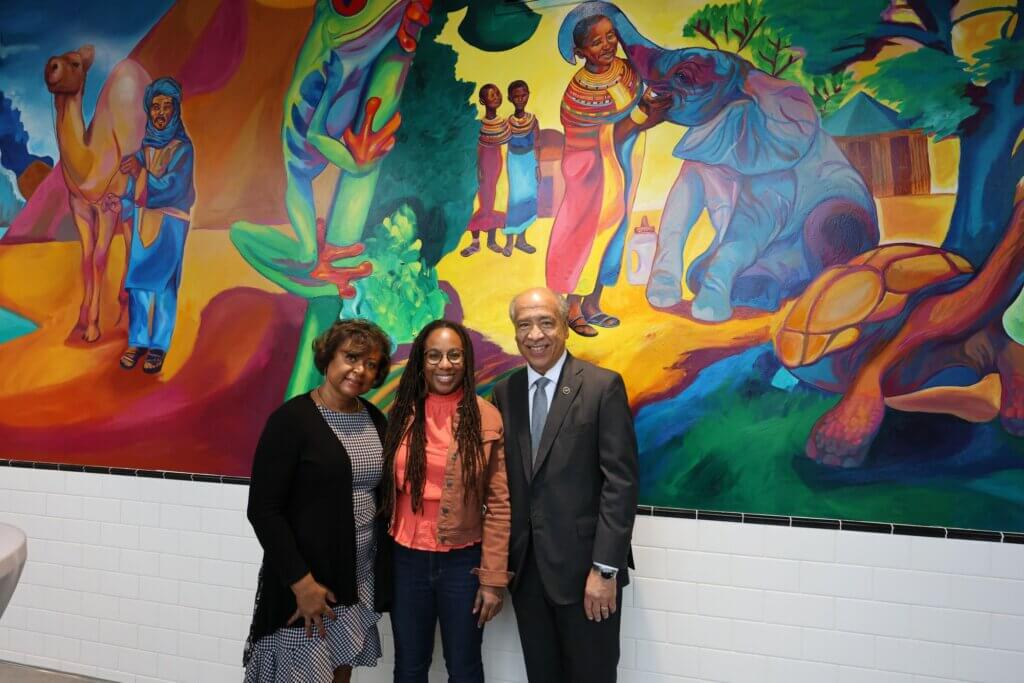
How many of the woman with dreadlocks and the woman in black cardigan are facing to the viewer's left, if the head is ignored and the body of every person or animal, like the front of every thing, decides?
0

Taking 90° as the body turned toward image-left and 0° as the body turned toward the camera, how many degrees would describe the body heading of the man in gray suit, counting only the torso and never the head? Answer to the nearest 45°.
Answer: approximately 45°

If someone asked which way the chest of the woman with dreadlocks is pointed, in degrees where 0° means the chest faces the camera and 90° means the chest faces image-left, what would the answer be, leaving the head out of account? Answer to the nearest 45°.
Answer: approximately 0°

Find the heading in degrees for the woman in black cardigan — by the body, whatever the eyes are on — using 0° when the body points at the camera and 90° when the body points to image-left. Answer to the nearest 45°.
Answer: approximately 315°

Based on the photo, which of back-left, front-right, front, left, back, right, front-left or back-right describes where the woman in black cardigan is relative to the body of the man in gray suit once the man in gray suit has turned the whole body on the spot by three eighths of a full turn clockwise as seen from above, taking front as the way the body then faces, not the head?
left
